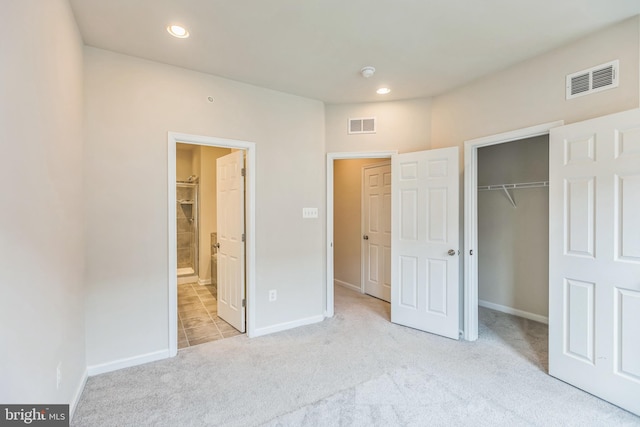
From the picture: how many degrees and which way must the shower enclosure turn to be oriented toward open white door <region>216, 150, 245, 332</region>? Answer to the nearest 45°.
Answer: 0° — it already faces it

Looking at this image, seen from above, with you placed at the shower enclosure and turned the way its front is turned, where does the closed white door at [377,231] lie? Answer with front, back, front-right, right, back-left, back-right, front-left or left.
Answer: front-left

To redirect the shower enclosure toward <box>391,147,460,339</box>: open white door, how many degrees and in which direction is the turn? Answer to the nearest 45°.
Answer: approximately 45° to its left

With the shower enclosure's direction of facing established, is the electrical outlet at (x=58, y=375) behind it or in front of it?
in front

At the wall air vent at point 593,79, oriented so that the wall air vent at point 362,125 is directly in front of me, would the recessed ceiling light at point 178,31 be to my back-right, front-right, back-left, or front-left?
front-left

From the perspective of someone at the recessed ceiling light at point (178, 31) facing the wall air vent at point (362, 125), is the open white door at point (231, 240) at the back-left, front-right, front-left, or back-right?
front-left

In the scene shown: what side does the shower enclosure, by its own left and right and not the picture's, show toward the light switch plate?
front

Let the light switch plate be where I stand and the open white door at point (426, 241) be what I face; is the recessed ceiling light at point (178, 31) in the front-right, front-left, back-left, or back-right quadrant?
back-right

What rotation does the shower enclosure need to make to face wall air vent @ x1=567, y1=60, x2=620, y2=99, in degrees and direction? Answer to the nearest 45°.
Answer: approximately 45° to its left

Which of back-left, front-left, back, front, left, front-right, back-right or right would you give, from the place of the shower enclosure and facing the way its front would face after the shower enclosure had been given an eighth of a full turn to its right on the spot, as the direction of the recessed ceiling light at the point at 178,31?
front-left

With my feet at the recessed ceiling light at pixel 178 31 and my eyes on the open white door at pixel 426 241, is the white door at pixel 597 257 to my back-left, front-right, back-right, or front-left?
front-right

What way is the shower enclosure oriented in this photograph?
toward the camera

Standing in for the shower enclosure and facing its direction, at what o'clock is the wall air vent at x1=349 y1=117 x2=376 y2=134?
The wall air vent is roughly at 11 o'clock from the shower enclosure.
